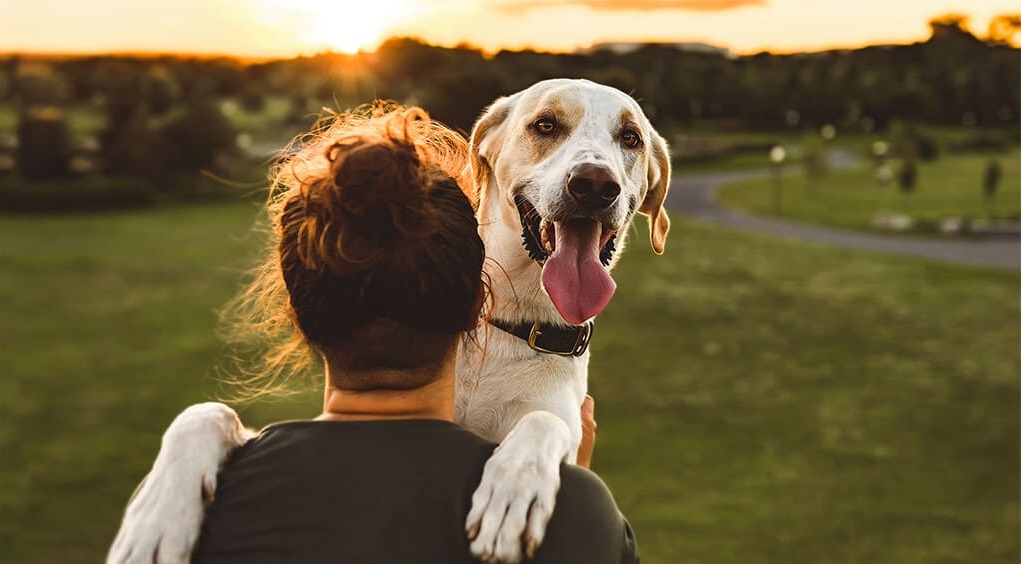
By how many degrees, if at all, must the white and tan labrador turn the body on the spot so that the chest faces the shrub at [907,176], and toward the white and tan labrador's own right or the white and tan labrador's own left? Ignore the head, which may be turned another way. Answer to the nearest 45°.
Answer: approximately 135° to the white and tan labrador's own left

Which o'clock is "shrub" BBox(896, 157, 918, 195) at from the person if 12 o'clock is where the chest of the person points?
The shrub is roughly at 1 o'clock from the person.

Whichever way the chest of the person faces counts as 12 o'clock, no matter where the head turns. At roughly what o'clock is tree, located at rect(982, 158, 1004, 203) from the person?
The tree is roughly at 1 o'clock from the person.

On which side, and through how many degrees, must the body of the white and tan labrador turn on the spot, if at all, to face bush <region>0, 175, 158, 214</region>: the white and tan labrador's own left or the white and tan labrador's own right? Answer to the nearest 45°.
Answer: approximately 180°

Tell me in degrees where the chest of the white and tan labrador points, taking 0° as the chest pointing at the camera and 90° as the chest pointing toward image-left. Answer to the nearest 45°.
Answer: approximately 0°

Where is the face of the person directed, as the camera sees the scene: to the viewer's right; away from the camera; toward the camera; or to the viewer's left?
away from the camera

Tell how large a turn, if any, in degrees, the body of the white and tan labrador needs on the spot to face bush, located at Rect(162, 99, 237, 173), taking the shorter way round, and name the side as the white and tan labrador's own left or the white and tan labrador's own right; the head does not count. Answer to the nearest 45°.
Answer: approximately 180°

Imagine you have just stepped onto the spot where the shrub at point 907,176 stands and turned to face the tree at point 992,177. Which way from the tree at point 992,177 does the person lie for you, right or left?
right

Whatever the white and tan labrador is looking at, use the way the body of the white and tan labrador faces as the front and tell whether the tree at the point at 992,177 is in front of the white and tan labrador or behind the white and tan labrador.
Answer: behind

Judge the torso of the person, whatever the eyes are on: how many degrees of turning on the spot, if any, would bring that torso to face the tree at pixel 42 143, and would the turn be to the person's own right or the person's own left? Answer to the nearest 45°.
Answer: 0° — they already face it

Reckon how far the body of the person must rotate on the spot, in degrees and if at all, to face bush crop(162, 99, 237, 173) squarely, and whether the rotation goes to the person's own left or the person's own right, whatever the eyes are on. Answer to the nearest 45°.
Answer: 0° — they already face it

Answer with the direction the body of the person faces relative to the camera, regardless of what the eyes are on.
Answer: away from the camera
